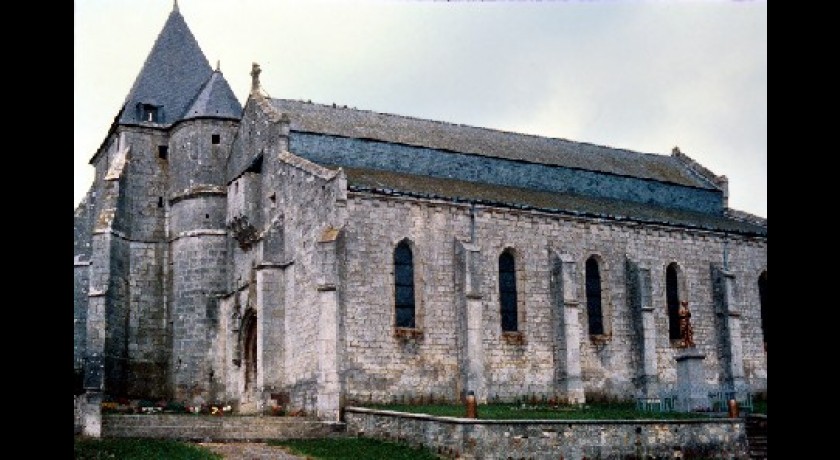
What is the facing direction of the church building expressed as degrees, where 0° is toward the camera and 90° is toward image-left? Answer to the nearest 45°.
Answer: approximately 45°

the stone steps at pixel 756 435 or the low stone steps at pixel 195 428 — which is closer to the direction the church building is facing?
the low stone steps
